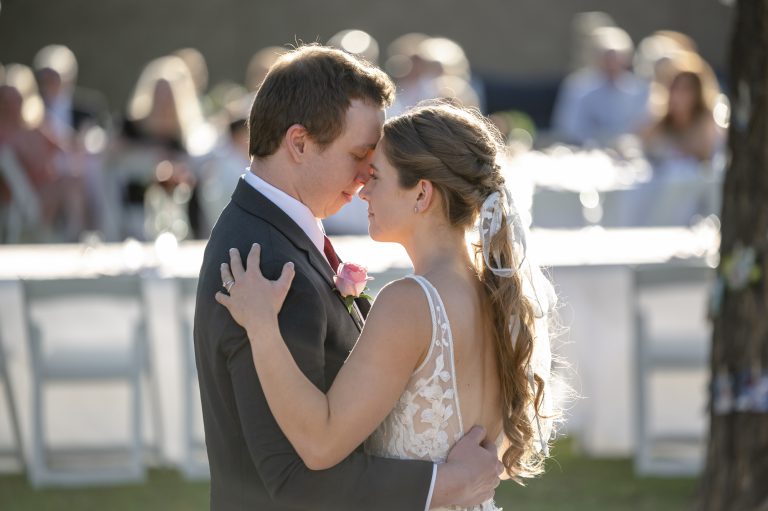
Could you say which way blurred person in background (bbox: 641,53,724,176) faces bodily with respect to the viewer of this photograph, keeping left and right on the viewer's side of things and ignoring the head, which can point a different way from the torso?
facing the viewer

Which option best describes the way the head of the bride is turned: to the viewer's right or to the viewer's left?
to the viewer's left

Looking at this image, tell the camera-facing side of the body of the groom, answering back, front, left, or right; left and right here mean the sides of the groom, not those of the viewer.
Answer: right

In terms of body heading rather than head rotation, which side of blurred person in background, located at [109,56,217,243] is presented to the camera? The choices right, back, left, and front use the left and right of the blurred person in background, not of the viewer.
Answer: front

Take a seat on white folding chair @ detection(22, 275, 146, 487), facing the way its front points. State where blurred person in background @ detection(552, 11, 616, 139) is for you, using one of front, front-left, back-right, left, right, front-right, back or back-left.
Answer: front-right

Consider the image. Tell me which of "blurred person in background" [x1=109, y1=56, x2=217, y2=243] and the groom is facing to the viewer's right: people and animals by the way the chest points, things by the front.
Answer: the groom

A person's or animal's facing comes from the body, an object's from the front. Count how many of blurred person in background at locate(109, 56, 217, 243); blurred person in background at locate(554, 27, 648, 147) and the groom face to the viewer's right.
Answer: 1

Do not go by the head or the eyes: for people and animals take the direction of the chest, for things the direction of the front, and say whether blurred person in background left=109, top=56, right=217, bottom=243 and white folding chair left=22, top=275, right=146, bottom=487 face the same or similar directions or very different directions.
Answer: very different directions

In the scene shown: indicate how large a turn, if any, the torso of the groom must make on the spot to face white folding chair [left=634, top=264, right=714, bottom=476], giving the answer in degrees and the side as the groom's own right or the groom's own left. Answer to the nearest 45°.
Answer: approximately 45° to the groom's own left

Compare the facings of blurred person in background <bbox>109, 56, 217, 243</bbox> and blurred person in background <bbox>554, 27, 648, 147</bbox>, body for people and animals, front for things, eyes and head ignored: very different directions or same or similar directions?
same or similar directions

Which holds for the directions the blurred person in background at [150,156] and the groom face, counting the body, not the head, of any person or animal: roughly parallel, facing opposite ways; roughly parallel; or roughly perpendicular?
roughly perpendicular

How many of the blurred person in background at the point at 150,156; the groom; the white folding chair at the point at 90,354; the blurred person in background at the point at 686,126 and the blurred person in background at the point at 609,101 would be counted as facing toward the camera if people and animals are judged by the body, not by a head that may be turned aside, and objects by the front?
3

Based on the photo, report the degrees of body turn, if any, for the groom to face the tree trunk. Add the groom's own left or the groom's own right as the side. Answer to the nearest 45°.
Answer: approximately 45° to the groom's own left

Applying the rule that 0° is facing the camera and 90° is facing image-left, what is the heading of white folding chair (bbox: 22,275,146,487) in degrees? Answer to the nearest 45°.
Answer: approximately 180°

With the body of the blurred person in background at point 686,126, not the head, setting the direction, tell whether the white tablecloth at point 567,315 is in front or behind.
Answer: in front

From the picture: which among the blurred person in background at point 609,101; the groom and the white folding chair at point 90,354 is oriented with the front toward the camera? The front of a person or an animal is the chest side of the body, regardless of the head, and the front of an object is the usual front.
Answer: the blurred person in background

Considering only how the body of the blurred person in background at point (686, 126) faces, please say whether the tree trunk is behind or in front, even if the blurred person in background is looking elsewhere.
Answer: in front

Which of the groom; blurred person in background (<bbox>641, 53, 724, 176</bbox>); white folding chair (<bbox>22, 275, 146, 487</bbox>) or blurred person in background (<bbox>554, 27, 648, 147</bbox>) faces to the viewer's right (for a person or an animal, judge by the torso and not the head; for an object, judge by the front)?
the groom

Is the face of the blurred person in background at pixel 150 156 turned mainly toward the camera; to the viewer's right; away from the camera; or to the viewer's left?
toward the camera
